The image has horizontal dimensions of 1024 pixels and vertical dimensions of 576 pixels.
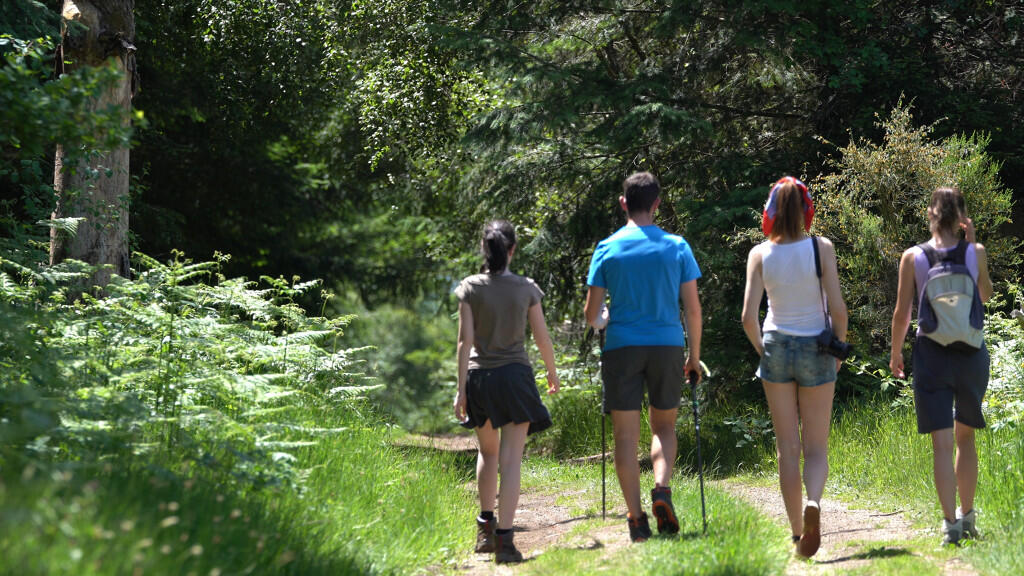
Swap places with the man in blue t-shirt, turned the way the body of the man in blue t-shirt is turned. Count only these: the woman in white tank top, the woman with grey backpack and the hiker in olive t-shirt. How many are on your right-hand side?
2

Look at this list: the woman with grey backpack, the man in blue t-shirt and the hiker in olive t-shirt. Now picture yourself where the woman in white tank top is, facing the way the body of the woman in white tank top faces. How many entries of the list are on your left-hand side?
2

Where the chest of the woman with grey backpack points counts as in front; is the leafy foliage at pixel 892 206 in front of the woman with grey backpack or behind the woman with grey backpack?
in front

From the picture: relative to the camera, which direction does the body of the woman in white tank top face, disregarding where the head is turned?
away from the camera

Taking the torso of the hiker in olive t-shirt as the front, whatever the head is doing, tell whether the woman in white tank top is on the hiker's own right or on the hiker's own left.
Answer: on the hiker's own right

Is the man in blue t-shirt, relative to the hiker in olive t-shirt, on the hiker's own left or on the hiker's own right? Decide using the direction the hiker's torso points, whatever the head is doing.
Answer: on the hiker's own right

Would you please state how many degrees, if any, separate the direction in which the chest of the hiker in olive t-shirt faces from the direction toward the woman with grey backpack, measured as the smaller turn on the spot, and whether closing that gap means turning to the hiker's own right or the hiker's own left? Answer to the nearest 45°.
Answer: approximately 90° to the hiker's own right

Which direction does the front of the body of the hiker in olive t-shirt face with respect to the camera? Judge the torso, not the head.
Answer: away from the camera

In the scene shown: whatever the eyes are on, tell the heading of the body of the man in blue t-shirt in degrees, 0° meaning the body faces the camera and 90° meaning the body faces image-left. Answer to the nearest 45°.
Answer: approximately 180°

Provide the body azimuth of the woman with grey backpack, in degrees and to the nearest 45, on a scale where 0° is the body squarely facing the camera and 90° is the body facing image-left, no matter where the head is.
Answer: approximately 180°

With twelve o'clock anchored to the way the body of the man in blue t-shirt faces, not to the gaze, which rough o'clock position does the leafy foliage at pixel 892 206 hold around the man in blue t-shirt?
The leafy foliage is roughly at 1 o'clock from the man in blue t-shirt.

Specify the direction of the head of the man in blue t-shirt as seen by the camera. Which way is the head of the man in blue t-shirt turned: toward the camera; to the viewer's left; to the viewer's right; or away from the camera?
away from the camera
